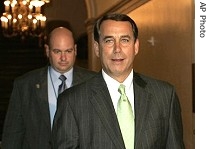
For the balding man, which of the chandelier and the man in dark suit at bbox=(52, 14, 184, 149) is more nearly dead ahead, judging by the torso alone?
the man in dark suit

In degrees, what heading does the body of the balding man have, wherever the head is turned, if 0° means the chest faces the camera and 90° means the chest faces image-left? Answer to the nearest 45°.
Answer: approximately 0°

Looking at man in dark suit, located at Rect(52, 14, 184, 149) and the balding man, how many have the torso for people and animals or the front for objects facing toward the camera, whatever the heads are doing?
2

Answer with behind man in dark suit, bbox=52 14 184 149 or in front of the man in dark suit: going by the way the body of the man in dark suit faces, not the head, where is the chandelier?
behind

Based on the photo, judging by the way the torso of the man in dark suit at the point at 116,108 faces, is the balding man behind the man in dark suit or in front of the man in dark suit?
behind

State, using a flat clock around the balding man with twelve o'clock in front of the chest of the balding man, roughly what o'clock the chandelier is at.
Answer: The chandelier is roughly at 6 o'clock from the balding man.
